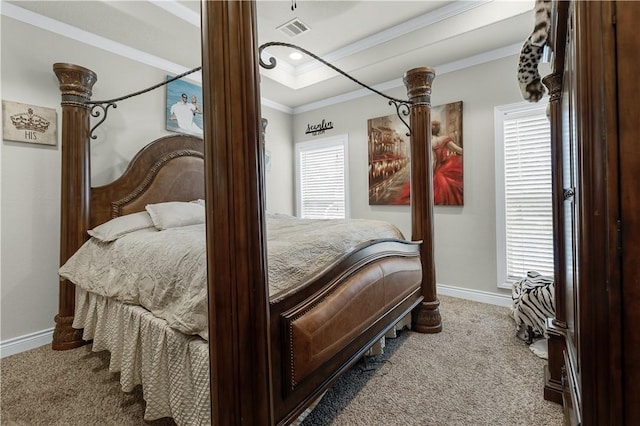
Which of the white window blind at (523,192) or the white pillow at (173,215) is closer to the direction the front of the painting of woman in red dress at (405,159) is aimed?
the white pillow

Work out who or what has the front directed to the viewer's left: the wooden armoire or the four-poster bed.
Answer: the wooden armoire

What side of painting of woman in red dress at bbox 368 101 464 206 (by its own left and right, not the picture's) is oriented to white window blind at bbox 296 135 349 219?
right

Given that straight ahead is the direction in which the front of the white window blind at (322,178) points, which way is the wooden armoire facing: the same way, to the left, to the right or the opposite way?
to the right

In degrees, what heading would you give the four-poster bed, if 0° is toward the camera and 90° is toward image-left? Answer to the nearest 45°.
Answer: approximately 315°

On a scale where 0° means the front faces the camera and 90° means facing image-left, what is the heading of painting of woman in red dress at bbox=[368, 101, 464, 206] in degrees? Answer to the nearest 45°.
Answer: approximately 45°

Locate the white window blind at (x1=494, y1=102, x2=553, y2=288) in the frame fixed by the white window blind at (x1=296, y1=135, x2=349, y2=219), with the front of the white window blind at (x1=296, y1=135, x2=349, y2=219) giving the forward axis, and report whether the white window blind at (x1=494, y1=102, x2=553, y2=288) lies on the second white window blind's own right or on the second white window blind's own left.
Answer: on the second white window blind's own left

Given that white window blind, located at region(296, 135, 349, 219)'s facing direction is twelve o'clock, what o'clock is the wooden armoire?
The wooden armoire is roughly at 10 o'clock from the white window blind.

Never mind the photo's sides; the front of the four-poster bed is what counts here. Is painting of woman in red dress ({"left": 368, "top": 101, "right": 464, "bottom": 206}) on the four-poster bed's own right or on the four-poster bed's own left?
on the four-poster bed's own left

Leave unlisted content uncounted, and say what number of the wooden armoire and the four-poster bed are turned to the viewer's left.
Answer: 1

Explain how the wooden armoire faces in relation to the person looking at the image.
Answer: facing to the left of the viewer

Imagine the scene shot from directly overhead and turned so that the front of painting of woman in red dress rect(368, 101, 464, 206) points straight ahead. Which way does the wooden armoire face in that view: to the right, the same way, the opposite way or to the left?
to the right
